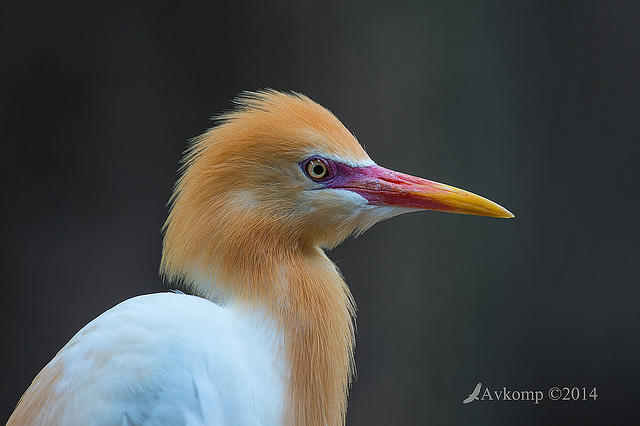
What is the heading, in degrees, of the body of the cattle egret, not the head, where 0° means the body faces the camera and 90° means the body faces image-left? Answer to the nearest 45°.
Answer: approximately 270°
